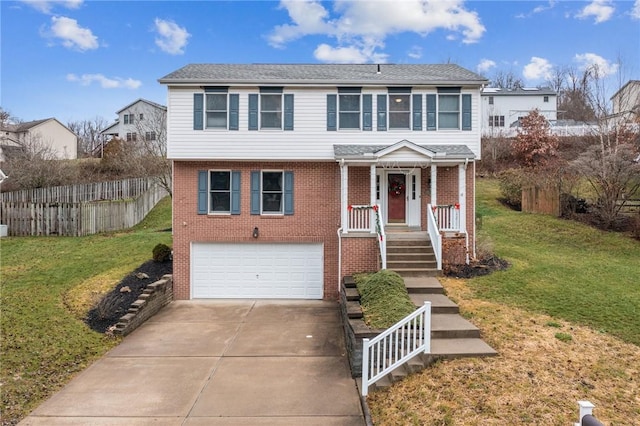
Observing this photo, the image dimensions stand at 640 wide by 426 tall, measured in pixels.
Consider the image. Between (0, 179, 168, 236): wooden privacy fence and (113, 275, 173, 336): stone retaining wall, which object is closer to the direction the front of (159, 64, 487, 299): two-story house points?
the stone retaining wall

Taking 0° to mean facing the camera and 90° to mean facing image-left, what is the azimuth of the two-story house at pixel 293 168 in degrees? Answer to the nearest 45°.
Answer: approximately 0°

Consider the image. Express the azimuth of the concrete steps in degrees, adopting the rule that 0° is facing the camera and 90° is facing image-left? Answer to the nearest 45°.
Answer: approximately 0°

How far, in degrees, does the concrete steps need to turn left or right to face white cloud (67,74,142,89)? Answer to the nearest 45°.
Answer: approximately 135° to its right

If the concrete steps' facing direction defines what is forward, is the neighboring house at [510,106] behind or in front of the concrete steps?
behind

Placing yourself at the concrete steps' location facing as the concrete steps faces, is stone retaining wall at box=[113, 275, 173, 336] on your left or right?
on your right

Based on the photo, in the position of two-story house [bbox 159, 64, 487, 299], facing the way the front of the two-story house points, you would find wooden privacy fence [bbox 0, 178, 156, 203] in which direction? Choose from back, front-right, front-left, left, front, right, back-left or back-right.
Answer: back-right

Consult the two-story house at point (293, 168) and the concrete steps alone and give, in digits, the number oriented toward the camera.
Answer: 2
